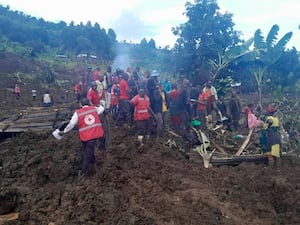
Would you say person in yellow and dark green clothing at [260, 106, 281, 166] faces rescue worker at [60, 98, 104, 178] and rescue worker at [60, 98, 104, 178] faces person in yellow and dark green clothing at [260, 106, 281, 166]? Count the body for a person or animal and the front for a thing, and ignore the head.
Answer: no

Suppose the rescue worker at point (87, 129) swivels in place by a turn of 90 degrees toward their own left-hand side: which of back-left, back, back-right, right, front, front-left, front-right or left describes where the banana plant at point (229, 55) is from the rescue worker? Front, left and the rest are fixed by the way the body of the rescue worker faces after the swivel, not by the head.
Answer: back-right

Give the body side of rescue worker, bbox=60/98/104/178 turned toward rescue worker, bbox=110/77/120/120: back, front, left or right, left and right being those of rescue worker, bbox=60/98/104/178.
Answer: front

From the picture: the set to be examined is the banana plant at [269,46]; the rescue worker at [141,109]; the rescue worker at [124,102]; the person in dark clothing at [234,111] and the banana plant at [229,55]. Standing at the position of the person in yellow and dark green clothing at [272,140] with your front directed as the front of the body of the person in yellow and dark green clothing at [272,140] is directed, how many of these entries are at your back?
0

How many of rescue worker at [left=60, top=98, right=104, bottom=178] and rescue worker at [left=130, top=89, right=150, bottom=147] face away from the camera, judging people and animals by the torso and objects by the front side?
2

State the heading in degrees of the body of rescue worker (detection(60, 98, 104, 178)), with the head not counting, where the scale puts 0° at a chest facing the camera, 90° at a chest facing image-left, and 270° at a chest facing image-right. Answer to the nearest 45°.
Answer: approximately 180°

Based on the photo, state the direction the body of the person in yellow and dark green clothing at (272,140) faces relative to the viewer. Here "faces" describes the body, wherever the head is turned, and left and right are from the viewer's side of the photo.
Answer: facing away from the viewer and to the left of the viewer

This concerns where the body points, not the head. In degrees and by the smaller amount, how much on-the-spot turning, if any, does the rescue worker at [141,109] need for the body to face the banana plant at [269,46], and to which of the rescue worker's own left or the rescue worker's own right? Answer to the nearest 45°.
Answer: approximately 135° to the rescue worker's own left

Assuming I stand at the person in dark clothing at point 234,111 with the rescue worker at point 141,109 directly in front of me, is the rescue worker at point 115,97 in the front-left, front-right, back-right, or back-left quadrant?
front-right

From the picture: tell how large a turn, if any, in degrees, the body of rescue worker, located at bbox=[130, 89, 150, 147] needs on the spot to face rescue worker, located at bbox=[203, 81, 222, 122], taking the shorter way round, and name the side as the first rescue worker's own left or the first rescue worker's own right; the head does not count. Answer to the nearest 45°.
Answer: approximately 45° to the first rescue worker's own right

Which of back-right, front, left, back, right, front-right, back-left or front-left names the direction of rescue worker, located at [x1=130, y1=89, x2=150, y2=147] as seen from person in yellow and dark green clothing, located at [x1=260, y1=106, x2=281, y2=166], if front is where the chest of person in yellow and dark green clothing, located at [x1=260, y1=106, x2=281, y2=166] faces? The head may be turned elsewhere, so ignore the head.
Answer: front-left

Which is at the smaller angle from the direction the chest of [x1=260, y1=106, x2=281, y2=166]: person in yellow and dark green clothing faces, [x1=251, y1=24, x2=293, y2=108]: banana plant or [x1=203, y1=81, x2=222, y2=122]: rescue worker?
the rescue worker

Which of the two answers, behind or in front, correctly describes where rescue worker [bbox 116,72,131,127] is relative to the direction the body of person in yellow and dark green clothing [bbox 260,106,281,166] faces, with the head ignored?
in front

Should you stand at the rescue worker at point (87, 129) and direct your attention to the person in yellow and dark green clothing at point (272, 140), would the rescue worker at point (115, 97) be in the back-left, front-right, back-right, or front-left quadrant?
front-left
